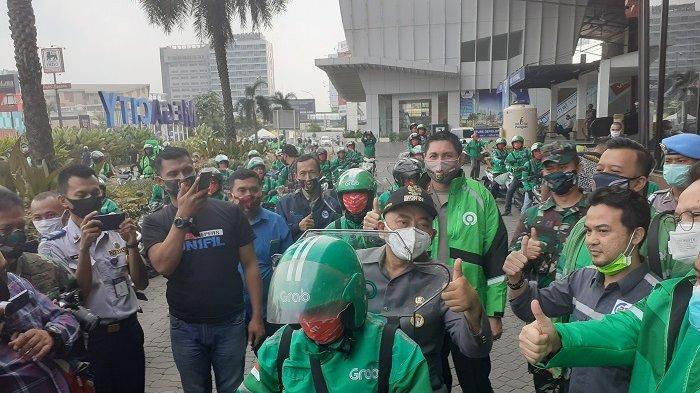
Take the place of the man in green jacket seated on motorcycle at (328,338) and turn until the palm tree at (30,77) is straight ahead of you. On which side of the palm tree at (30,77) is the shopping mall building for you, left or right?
right

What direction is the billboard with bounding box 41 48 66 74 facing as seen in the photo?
toward the camera

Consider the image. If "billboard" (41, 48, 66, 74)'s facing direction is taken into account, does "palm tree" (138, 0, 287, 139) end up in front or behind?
in front

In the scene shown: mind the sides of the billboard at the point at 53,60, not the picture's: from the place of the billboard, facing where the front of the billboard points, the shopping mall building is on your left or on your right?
on your left

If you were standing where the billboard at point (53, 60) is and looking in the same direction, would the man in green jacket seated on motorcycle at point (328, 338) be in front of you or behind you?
in front

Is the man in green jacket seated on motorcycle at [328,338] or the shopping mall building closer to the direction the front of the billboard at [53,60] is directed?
the man in green jacket seated on motorcycle

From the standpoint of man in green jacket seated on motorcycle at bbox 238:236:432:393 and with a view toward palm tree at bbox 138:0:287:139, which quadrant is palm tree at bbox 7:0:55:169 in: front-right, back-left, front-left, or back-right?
front-left

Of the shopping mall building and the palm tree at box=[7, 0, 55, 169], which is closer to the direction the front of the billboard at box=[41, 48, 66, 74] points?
the palm tree

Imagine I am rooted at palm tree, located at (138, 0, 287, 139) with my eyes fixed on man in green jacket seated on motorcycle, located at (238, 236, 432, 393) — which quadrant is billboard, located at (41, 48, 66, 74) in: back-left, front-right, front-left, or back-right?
back-right

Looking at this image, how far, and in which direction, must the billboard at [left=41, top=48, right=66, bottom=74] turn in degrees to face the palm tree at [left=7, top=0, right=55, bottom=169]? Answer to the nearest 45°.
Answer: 0° — it already faces it

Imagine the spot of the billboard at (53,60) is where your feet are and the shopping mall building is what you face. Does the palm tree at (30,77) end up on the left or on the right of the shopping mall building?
right

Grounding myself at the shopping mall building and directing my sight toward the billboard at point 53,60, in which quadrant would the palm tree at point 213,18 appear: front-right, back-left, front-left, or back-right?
front-left
